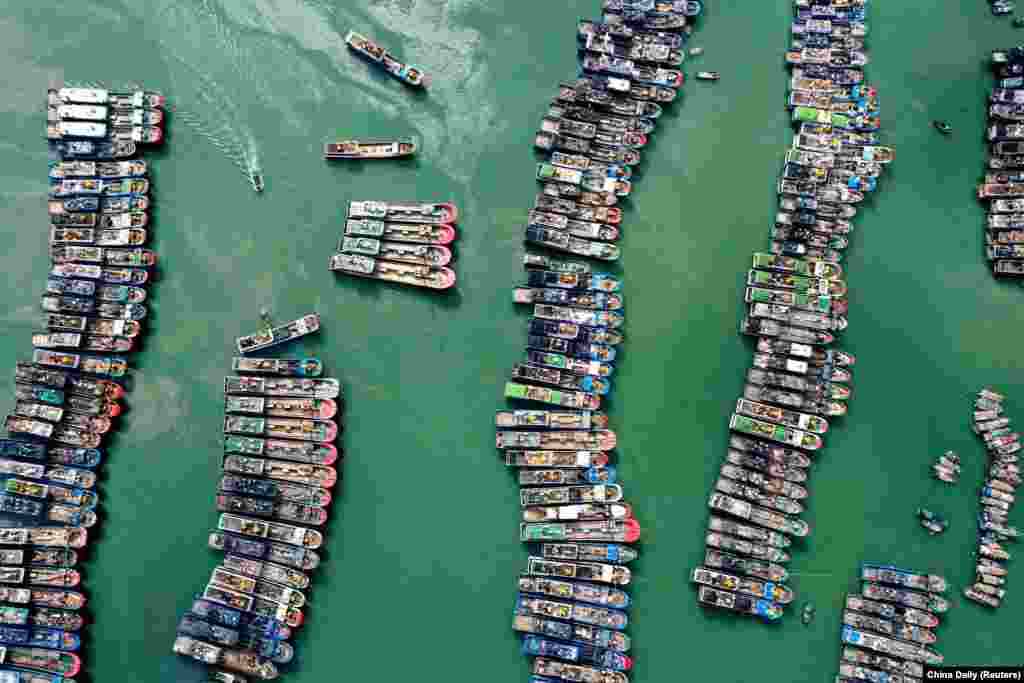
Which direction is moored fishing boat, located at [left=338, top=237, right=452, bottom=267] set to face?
to the viewer's right

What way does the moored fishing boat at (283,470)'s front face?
to the viewer's right

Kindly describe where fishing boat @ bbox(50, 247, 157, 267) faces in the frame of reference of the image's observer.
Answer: facing to the right of the viewer

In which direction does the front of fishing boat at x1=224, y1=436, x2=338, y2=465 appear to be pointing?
to the viewer's right

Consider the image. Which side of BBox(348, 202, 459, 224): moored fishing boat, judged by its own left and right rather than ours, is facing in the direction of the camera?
right

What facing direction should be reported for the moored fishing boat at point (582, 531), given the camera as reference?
facing to the right of the viewer

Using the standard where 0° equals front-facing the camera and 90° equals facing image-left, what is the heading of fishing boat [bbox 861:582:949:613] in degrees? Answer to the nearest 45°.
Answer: approximately 270°

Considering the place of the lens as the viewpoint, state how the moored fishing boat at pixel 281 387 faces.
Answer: facing to the right of the viewer

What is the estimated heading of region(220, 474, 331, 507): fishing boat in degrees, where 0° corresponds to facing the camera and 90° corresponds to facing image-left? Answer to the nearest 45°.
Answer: approximately 270°

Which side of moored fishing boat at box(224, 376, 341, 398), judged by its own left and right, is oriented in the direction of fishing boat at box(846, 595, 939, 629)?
front

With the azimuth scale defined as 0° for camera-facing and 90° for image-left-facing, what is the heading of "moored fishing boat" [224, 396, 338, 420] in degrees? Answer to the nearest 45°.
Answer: approximately 270°

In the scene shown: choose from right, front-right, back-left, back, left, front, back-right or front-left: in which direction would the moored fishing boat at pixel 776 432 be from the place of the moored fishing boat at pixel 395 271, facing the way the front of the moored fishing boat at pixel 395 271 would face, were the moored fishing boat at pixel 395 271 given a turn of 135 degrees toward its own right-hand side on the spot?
back-left

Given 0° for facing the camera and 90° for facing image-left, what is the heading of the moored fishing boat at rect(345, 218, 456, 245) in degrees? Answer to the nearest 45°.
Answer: approximately 270°
